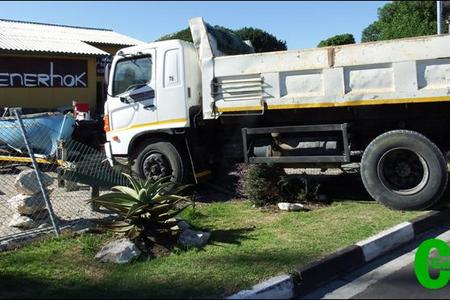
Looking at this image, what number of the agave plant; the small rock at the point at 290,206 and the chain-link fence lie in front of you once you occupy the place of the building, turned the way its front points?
3

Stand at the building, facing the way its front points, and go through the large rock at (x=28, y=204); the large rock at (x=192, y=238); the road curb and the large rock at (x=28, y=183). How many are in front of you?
4

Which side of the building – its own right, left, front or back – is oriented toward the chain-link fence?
front

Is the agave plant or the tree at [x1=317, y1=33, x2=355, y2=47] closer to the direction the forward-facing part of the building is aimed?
the agave plant

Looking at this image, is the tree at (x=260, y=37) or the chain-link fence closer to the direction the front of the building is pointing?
the chain-link fence

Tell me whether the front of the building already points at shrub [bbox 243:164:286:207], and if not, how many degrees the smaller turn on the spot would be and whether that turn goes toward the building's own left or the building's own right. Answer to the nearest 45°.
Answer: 0° — it already faces it

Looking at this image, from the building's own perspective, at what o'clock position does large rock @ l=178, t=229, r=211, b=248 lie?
The large rock is roughly at 12 o'clock from the building.

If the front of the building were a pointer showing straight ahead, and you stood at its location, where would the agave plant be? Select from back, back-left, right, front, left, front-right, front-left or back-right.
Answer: front

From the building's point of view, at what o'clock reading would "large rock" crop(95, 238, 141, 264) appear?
The large rock is roughly at 12 o'clock from the building.

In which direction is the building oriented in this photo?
toward the camera

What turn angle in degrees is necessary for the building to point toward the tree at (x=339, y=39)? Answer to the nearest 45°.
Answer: approximately 90° to its left

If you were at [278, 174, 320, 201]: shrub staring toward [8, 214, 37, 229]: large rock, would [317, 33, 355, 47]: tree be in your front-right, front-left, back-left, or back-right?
back-right

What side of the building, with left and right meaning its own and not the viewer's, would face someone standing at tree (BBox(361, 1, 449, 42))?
left

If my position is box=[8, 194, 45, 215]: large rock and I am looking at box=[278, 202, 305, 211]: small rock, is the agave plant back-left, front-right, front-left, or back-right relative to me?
front-right

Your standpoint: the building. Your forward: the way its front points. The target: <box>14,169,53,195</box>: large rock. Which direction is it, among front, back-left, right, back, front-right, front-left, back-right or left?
front

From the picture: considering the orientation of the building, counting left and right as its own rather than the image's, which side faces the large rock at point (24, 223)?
front
